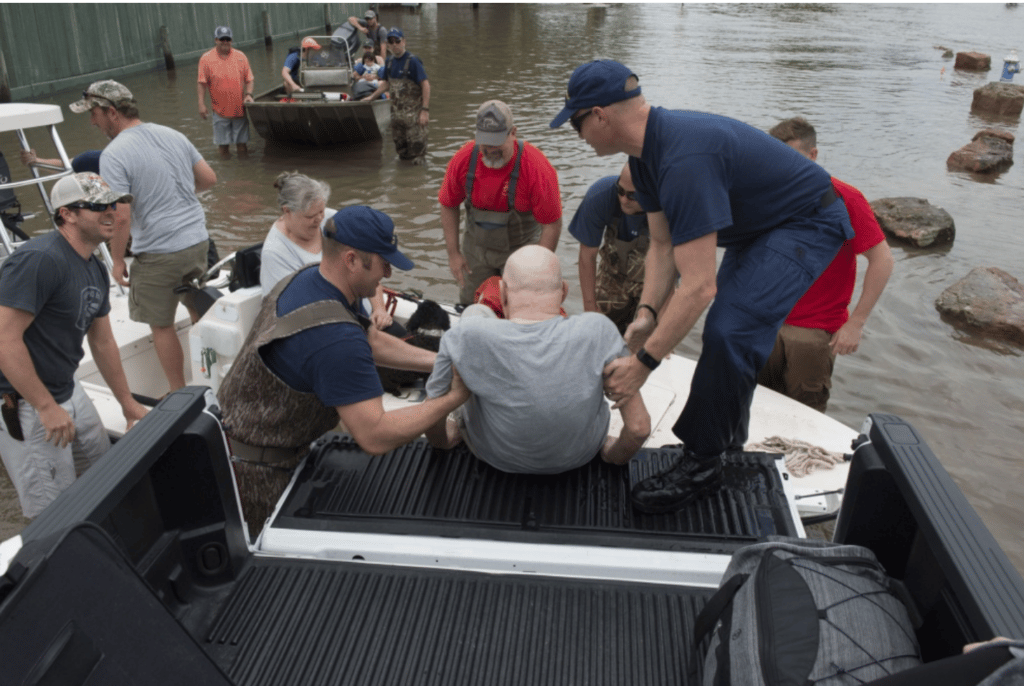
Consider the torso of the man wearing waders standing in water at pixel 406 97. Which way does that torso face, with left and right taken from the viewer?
facing the viewer and to the left of the viewer

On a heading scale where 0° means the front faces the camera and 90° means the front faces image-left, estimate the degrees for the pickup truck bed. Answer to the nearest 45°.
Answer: approximately 0°

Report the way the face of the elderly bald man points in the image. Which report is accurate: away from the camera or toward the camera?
away from the camera

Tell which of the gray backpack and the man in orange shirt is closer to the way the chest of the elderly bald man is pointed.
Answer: the man in orange shirt

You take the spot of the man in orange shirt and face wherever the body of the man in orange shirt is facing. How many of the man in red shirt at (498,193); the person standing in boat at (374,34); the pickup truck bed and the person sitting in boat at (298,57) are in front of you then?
2

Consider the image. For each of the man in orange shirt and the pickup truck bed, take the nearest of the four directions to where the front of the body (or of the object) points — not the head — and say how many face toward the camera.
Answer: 2

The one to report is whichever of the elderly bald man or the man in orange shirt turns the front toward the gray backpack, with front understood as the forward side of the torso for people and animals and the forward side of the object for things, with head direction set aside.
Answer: the man in orange shirt

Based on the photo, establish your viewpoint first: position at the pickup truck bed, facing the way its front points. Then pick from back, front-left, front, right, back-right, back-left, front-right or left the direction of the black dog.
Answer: back

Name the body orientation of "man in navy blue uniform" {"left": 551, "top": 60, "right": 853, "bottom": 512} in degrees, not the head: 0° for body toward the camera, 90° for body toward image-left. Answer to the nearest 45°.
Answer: approximately 90°

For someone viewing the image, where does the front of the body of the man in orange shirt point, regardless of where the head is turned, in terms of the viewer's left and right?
facing the viewer

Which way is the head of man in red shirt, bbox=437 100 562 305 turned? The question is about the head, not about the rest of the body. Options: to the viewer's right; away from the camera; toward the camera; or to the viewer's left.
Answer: toward the camera

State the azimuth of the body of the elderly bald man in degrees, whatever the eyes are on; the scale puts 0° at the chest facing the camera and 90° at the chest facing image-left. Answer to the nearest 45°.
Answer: approximately 180°

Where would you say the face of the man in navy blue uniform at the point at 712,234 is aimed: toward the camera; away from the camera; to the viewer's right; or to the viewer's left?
to the viewer's left
